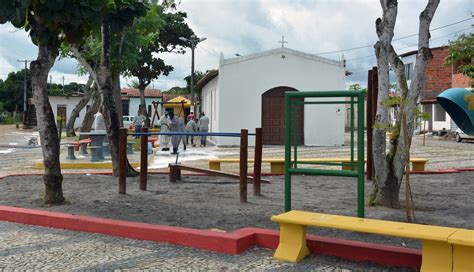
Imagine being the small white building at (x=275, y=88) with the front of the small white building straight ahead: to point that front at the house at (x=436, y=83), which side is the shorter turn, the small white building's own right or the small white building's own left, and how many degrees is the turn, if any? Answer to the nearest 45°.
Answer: approximately 135° to the small white building's own left

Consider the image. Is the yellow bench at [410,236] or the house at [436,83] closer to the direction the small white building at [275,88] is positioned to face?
the yellow bench

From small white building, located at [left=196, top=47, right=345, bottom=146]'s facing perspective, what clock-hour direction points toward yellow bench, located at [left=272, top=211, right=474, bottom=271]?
The yellow bench is roughly at 12 o'clock from the small white building.

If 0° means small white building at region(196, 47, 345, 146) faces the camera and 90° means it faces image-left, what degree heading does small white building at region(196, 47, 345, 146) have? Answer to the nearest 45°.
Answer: approximately 0°

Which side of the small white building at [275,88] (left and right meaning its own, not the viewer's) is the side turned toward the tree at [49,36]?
front

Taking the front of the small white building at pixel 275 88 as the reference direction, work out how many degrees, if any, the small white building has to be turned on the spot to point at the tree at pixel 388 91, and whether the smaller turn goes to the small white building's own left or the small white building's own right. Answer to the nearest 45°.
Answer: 0° — it already faces it

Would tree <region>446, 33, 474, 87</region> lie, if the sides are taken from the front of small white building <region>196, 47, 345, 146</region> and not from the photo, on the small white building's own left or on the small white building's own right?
on the small white building's own left

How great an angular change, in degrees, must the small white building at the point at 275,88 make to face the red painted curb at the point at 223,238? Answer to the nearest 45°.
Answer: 0° — it already faces it
